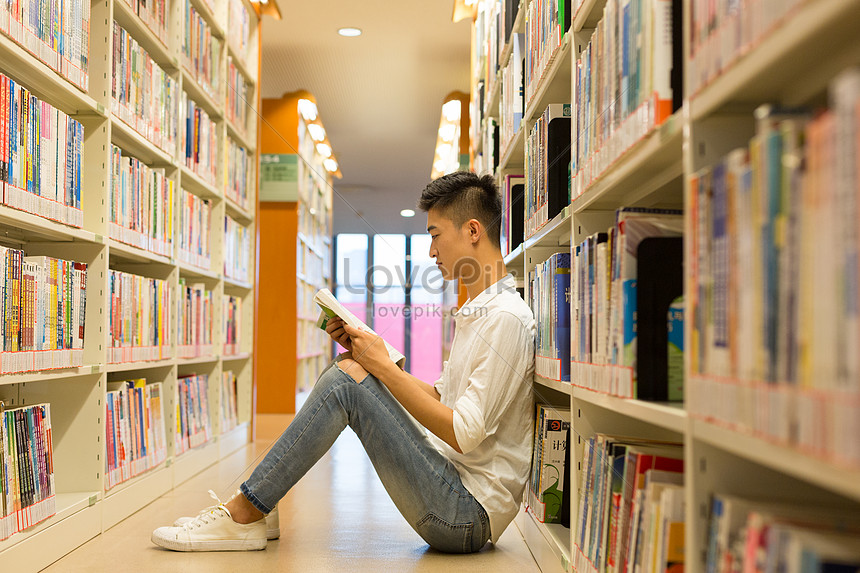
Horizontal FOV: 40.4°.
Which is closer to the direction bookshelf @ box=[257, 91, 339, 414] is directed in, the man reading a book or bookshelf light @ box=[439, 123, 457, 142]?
the bookshelf light

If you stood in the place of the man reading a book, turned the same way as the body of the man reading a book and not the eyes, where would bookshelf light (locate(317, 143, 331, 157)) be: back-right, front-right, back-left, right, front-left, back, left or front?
right

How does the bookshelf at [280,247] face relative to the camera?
to the viewer's right

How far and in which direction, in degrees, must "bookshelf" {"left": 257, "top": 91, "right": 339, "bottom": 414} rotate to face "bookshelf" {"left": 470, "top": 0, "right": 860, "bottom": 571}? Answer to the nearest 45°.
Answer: approximately 90° to its right

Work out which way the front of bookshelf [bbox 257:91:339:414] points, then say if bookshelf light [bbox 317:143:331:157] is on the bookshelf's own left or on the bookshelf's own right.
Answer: on the bookshelf's own left

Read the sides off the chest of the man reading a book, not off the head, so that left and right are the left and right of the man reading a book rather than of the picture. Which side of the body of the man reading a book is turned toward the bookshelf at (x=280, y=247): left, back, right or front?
right

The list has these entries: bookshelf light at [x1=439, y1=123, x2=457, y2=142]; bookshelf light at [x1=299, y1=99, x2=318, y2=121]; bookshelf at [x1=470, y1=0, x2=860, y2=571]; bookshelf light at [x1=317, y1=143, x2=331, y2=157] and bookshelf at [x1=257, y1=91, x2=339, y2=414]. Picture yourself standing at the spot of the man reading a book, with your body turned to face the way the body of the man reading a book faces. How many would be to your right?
4

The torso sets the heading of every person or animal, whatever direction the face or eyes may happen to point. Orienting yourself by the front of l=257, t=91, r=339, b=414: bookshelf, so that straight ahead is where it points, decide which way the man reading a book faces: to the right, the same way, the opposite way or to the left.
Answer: the opposite way

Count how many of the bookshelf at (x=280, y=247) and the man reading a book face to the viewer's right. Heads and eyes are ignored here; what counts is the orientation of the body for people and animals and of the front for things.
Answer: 1

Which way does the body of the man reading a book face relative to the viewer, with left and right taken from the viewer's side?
facing to the left of the viewer

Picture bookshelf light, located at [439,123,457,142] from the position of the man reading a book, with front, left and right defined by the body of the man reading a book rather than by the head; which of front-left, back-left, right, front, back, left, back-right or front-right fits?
right
